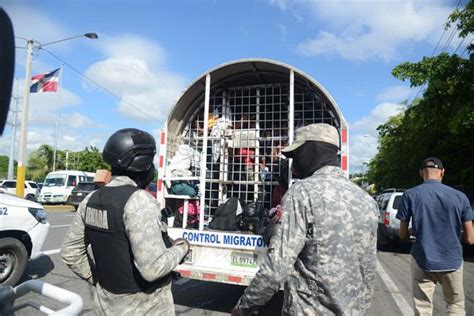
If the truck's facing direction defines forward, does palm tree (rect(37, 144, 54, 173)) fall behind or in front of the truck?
in front

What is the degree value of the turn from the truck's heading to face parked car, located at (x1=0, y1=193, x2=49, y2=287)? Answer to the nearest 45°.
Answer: approximately 90° to its left

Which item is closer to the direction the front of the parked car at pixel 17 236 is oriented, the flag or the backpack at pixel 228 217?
the backpack

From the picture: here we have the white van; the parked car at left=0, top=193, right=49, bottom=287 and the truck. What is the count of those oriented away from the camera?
1

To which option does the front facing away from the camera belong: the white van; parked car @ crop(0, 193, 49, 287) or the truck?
the truck

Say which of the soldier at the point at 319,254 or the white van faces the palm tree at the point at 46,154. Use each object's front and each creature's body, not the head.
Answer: the soldier

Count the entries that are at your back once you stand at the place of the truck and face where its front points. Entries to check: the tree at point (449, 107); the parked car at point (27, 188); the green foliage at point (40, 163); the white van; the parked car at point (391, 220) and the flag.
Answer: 0

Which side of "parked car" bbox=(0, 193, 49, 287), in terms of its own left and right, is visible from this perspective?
right

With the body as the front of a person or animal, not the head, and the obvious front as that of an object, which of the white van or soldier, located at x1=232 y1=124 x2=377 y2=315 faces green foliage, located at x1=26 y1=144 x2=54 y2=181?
the soldier

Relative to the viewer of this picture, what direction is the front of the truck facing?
facing away from the viewer

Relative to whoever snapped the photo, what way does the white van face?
facing the viewer and to the left of the viewer

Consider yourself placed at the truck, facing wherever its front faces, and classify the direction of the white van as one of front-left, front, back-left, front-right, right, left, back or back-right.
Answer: front-left

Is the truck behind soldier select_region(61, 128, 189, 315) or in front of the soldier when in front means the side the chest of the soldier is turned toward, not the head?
in front

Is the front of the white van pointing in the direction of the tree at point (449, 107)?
no

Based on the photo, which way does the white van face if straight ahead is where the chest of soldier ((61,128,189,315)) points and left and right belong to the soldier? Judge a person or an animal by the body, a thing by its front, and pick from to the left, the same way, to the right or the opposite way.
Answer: the opposite way

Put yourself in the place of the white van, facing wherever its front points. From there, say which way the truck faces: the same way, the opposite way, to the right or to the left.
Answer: the opposite way

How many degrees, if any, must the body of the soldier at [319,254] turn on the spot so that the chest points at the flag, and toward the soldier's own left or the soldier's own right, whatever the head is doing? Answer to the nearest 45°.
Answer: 0° — they already face it

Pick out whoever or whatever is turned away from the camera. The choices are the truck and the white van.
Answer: the truck

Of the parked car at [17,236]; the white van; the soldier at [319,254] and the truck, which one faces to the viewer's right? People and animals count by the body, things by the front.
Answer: the parked car
